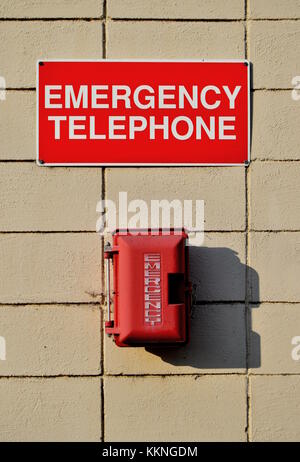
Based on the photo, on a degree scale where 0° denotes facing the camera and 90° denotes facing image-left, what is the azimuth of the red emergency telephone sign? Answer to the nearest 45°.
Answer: approximately 0°

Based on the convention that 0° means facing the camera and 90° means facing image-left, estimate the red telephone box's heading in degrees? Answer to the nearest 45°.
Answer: approximately 0°

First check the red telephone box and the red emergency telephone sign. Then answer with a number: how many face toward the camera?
2
